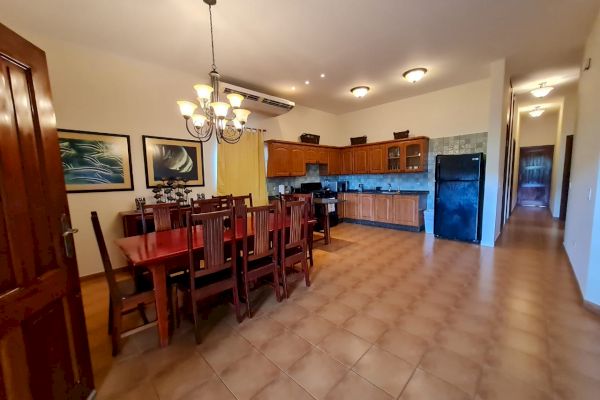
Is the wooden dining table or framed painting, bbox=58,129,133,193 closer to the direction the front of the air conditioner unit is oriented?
the wooden dining table

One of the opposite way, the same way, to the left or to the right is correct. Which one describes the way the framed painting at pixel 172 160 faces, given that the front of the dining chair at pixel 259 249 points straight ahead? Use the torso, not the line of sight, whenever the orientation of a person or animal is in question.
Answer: the opposite way

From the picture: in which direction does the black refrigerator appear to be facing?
toward the camera

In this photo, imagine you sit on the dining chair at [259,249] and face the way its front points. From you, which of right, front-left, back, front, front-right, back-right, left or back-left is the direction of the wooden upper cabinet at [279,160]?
front-right

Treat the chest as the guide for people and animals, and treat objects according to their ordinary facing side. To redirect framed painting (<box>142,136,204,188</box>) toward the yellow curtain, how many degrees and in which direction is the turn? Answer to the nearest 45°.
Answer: approximately 45° to its left

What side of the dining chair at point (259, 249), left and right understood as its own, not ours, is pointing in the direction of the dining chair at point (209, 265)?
left

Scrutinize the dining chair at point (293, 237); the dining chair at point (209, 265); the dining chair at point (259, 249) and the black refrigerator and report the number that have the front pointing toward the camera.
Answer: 1

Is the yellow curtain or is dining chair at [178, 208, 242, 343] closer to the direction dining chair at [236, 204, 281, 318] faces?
the yellow curtain

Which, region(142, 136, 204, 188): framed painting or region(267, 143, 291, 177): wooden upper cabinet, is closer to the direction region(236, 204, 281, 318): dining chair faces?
the framed painting

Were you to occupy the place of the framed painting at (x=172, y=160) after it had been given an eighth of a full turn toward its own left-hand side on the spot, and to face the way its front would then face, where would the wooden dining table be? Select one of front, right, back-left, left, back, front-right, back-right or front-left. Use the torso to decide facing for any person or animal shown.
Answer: right

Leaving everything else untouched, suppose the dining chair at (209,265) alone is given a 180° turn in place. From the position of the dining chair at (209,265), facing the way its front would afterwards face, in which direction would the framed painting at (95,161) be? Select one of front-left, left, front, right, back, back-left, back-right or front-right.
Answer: back

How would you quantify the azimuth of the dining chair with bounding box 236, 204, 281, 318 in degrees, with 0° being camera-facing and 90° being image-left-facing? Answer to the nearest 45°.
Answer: approximately 135°

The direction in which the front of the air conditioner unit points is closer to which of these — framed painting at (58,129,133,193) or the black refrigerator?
the black refrigerator

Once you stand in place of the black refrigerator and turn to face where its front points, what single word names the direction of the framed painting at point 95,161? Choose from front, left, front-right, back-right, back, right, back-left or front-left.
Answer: front-right

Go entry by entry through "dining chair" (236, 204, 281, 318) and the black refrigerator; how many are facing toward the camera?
1

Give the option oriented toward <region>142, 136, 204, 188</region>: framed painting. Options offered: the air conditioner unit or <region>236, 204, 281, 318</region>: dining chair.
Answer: the dining chair

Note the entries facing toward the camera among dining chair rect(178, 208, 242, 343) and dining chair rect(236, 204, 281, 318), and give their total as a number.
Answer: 0
